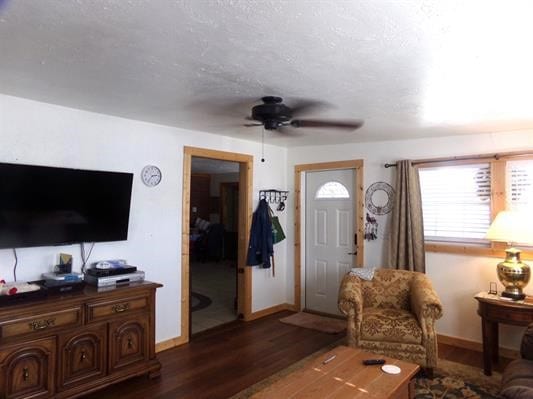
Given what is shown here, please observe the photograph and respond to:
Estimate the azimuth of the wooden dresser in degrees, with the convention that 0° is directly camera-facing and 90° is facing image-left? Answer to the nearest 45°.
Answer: approximately 315°

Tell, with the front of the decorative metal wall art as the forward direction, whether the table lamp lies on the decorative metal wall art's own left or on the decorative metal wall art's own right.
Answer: on the decorative metal wall art's own left

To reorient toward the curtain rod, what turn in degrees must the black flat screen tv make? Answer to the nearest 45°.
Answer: approximately 45° to its left

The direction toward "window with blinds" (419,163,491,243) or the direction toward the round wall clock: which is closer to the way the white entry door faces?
the round wall clock
